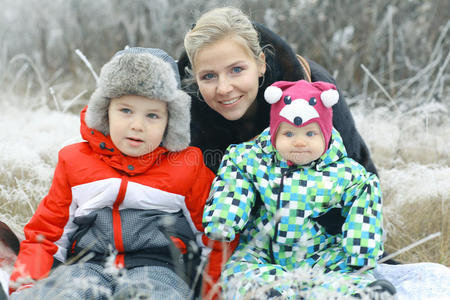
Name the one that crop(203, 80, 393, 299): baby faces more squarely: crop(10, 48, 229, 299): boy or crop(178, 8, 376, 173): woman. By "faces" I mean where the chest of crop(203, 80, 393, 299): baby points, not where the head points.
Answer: the boy

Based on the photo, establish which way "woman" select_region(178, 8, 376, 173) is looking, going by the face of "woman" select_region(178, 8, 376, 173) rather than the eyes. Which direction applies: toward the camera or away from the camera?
toward the camera

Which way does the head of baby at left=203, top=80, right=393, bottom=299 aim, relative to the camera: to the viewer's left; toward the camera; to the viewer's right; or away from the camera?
toward the camera

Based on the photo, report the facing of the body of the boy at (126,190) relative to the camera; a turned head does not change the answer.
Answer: toward the camera

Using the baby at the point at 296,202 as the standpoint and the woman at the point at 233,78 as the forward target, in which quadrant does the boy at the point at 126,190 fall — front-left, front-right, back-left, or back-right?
front-left

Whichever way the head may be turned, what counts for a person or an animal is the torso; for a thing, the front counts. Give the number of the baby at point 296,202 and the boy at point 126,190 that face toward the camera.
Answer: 2

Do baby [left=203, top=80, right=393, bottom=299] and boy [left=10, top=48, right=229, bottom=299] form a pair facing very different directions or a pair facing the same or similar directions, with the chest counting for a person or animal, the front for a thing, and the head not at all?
same or similar directions

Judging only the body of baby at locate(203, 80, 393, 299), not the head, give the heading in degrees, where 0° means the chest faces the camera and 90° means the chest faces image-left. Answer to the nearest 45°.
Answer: approximately 0°

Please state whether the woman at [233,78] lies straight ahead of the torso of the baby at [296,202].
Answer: no

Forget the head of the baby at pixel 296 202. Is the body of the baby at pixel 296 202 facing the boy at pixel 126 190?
no

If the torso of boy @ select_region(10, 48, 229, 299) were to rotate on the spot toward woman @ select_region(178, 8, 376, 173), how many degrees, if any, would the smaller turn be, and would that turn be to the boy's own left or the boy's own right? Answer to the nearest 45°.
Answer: approximately 135° to the boy's own left

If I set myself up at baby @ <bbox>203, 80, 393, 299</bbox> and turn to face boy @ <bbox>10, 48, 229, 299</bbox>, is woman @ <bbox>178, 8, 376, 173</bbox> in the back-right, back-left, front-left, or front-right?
front-right

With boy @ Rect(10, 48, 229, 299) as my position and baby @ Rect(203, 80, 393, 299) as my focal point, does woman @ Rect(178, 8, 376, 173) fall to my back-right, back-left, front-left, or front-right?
front-left

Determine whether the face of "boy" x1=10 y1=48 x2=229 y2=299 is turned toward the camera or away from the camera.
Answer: toward the camera
